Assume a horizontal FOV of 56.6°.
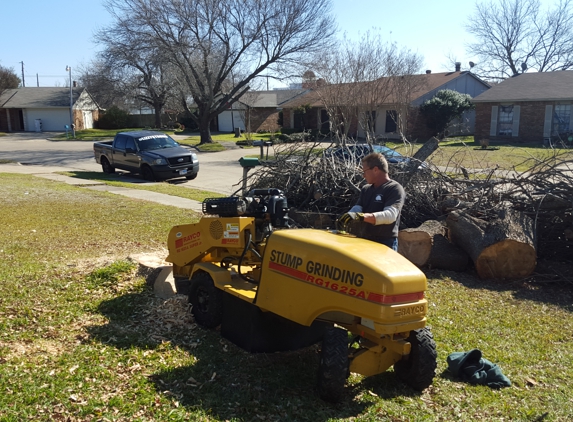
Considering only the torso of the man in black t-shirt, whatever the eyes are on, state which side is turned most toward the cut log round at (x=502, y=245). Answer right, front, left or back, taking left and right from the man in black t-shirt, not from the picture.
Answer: back

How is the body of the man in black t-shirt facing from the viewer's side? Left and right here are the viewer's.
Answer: facing the viewer and to the left of the viewer

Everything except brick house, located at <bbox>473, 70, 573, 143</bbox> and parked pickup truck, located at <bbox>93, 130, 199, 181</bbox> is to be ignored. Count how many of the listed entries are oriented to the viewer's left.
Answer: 0

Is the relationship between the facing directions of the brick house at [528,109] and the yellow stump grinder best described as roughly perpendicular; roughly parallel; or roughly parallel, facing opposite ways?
roughly perpendicular

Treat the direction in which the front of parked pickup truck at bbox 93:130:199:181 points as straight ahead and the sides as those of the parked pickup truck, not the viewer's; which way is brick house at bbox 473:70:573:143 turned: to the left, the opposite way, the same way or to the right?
to the right

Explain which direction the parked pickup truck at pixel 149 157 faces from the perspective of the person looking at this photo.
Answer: facing the viewer and to the right of the viewer

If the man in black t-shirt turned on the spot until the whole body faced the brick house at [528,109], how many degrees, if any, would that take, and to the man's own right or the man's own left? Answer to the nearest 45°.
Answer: approximately 135° to the man's own right

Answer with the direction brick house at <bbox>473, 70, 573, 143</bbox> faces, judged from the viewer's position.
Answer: facing the viewer

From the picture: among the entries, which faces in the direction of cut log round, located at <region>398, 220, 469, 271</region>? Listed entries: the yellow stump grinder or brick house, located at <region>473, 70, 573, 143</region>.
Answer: the brick house

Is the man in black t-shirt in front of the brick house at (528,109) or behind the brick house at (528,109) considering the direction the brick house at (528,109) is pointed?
in front

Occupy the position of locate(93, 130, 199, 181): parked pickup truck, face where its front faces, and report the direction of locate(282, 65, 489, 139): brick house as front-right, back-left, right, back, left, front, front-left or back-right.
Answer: left

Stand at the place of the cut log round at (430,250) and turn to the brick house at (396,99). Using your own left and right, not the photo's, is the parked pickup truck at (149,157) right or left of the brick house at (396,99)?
left

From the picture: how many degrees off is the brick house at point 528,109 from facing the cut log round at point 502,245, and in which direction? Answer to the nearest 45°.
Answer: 0° — it already faces it

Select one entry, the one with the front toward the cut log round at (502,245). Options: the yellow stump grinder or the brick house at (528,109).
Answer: the brick house
